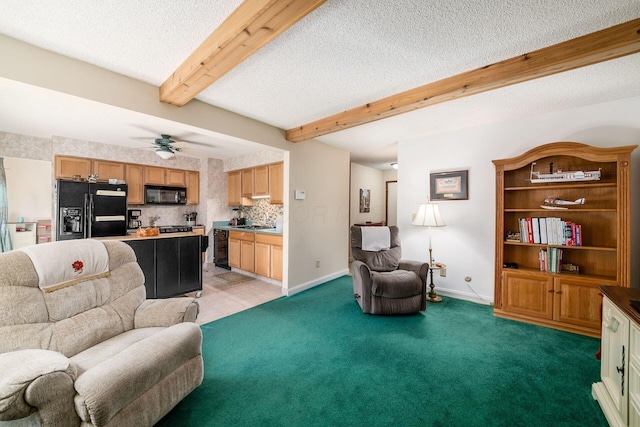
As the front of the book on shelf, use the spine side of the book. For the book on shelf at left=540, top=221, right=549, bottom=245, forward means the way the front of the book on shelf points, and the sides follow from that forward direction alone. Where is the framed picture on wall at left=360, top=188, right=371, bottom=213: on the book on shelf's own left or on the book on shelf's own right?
on the book on shelf's own right

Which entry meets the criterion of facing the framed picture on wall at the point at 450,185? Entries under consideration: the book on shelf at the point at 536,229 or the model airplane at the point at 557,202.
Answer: the model airplane

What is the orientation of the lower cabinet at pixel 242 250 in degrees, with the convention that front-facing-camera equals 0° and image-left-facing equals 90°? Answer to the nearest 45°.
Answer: approximately 45°

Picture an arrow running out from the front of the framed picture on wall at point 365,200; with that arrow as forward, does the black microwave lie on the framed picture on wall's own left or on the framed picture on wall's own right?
on the framed picture on wall's own right

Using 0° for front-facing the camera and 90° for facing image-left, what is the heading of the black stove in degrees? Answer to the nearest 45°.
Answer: approximately 0°

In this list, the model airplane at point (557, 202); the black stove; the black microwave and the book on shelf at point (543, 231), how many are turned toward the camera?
3
